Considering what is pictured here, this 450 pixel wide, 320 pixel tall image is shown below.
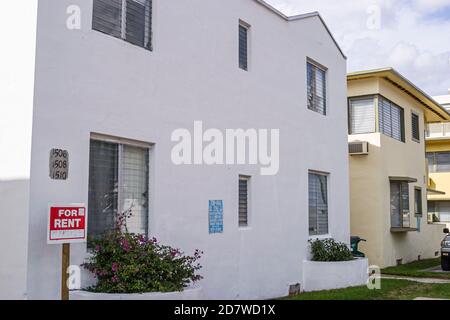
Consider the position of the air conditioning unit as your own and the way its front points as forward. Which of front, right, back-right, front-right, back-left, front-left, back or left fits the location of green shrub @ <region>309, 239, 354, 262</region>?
front-left

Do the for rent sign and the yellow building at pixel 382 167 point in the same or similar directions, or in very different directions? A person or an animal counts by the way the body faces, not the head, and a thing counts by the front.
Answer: same or similar directions

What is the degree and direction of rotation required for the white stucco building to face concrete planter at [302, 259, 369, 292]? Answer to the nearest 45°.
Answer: approximately 90° to its left

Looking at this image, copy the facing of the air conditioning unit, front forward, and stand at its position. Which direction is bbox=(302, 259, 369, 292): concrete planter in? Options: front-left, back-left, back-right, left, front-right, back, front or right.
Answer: front-left

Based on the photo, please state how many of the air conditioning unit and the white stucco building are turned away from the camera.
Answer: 0

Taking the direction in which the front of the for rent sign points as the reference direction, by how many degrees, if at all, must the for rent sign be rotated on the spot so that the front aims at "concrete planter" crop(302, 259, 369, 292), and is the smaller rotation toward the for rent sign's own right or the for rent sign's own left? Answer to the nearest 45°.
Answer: approximately 135° to the for rent sign's own left

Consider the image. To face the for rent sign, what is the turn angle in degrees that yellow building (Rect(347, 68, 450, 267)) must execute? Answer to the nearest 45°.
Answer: approximately 45° to its right

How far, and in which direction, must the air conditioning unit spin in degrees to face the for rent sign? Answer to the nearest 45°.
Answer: approximately 45° to its left

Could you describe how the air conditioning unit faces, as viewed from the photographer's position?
facing the viewer and to the left of the viewer

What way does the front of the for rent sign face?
toward the camera

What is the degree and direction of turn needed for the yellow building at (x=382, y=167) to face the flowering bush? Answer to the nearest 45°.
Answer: approximately 45° to its right

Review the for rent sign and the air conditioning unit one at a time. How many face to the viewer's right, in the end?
0

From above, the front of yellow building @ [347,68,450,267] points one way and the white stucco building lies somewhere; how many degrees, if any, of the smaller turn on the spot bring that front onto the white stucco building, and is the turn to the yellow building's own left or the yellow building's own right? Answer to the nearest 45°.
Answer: approximately 45° to the yellow building's own right

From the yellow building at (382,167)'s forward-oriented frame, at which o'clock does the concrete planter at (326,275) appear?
The concrete planter is roughly at 2 o'clock from the yellow building.

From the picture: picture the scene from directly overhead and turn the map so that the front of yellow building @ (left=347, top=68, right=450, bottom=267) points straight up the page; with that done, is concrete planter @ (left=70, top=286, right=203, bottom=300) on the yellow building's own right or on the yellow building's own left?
on the yellow building's own right
